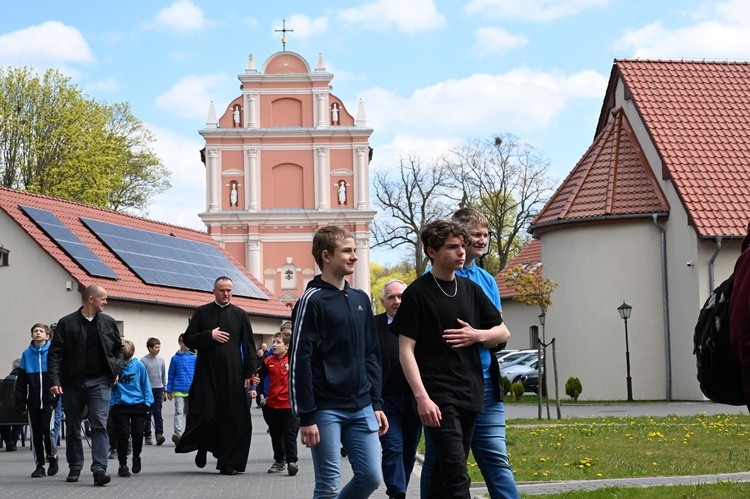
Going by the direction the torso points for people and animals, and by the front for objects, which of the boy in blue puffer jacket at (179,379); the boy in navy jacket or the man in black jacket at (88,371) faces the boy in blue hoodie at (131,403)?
the boy in blue puffer jacket at (179,379)

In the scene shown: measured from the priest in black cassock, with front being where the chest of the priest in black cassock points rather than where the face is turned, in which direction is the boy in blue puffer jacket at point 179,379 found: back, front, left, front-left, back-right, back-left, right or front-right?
back

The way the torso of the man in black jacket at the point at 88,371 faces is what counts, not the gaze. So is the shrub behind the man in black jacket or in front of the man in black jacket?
behind

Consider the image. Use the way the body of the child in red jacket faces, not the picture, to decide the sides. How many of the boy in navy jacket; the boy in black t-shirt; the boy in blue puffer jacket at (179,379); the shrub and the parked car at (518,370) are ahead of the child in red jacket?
2

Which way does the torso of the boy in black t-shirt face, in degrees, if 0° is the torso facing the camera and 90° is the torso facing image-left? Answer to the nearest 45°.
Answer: approximately 315°

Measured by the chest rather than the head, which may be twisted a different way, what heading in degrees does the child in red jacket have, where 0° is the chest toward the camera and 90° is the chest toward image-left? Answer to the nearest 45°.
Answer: approximately 0°

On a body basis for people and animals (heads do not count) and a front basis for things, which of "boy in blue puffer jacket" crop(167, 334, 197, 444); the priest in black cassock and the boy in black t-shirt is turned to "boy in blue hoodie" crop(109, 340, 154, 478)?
"boy in blue puffer jacket" crop(167, 334, 197, 444)
